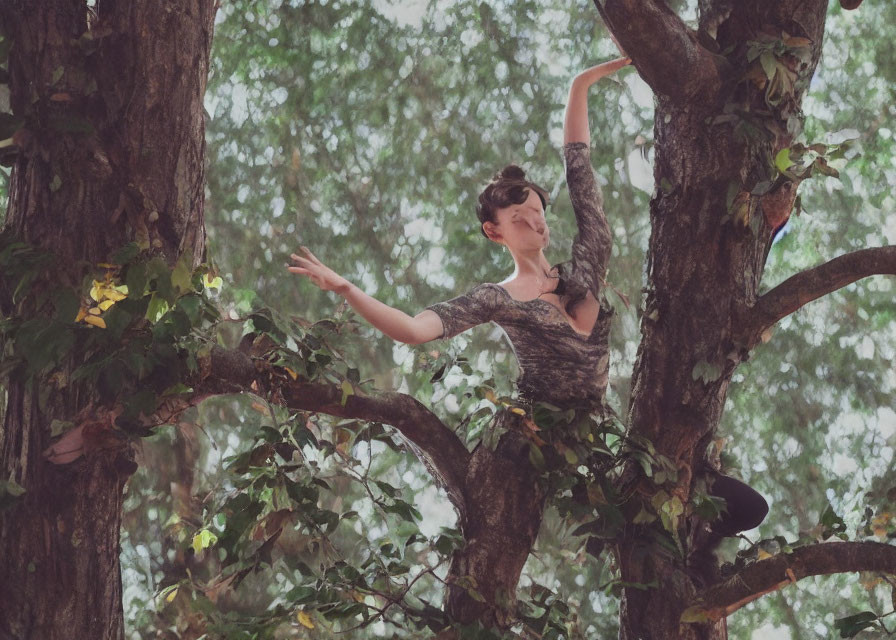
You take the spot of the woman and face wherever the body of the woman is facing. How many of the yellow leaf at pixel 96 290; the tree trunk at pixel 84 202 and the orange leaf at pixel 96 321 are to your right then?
3

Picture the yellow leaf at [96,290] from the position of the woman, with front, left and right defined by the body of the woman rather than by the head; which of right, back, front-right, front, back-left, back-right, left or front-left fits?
right

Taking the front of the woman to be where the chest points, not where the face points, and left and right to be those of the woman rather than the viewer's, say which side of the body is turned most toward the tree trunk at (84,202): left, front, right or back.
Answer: right

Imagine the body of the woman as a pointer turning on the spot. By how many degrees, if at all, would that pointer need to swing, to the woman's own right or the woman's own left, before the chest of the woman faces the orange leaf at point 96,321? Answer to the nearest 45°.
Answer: approximately 90° to the woman's own right

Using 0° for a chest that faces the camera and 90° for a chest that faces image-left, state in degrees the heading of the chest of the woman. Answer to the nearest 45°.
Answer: approximately 315°
